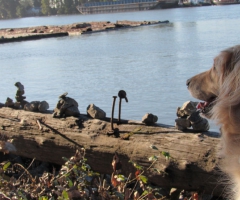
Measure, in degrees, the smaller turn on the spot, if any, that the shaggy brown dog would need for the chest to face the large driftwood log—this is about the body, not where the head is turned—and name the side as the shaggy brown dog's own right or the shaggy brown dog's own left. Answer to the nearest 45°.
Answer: approximately 45° to the shaggy brown dog's own right

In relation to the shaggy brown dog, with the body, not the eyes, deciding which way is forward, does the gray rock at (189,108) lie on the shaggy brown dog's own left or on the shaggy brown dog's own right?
on the shaggy brown dog's own right

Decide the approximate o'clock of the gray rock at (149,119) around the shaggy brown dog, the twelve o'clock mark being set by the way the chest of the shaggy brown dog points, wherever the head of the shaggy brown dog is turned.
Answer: The gray rock is roughly at 2 o'clock from the shaggy brown dog.

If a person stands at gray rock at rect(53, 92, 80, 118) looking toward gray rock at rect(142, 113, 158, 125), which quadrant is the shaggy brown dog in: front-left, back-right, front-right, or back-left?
front-right

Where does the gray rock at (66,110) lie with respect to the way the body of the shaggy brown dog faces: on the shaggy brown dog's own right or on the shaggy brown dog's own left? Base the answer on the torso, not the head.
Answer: on the shaggy brown dog's own right

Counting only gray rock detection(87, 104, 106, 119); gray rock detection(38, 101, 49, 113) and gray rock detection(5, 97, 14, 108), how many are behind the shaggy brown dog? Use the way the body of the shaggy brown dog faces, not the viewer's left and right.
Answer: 0

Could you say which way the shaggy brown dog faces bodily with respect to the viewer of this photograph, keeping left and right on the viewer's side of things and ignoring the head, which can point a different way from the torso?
facing to the left of the viewer
